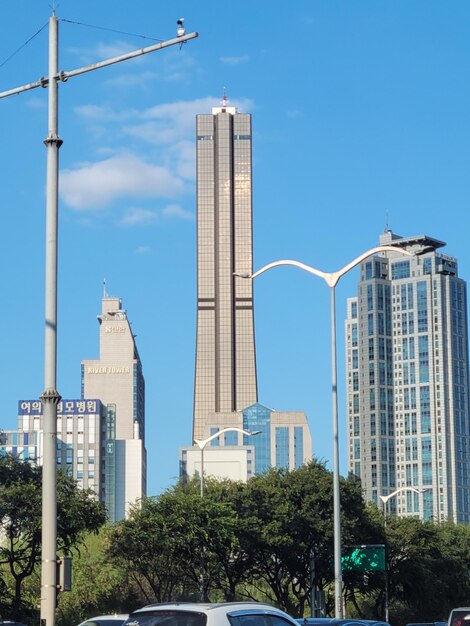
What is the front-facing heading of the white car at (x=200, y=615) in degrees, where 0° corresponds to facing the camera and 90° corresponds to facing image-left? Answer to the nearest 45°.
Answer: approximately 225°

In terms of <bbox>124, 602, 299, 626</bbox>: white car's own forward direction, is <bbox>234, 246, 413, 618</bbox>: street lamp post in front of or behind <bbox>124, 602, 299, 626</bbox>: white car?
in front

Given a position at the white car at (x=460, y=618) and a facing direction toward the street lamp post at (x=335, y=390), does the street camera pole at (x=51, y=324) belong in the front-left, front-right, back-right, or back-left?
back-left
